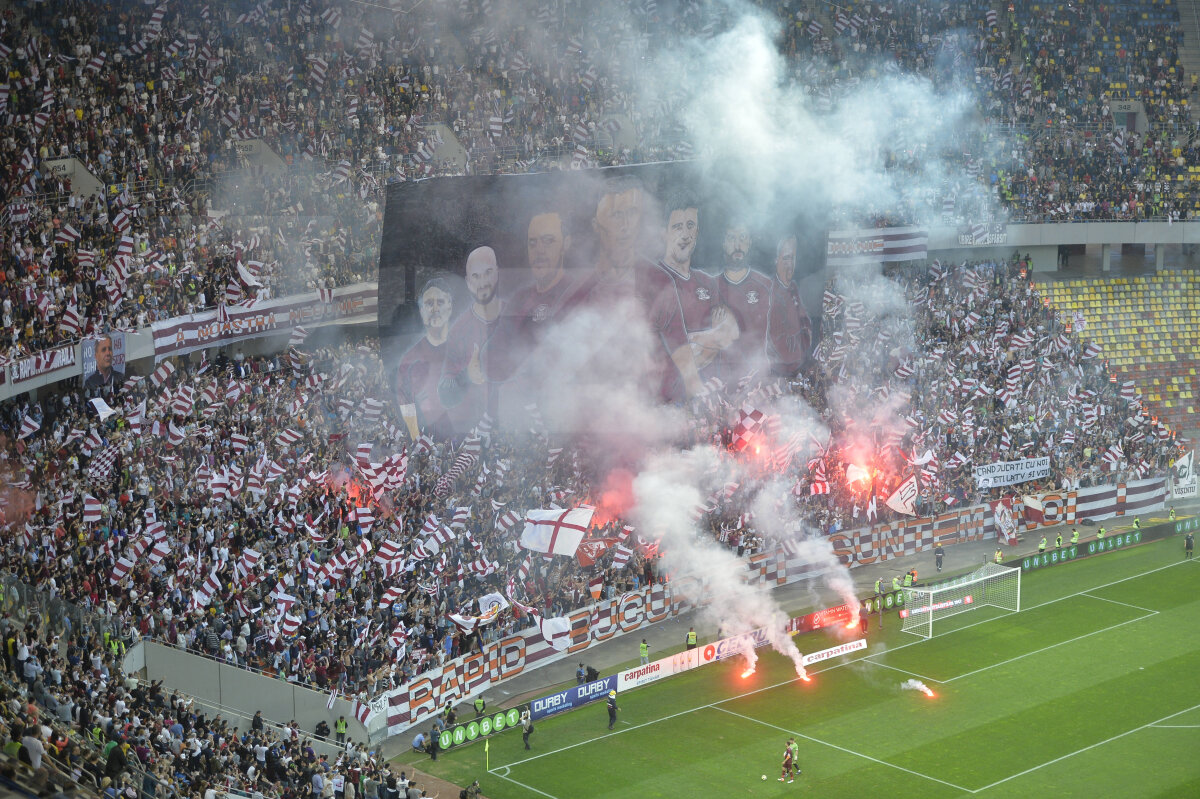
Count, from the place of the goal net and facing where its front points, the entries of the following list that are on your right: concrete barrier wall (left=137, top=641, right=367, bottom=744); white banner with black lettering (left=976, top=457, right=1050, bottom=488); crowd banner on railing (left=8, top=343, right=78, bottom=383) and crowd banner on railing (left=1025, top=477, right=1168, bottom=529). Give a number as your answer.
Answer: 2

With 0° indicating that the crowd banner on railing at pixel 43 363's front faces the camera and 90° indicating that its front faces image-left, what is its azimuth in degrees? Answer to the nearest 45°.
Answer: approximately 315°

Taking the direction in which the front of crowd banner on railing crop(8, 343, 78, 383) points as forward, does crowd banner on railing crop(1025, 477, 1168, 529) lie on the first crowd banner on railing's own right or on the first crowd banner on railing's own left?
on the first crowd banner on railing's own left

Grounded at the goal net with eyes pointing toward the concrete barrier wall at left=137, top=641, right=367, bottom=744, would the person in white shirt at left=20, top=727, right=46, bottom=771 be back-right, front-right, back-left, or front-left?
front-left

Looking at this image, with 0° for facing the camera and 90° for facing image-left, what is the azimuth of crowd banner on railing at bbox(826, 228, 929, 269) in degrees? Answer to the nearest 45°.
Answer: approximately 315°

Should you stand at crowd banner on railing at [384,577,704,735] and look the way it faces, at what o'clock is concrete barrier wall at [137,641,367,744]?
The concrete barrier wall is roughly at 3 o'clock from the crowd banner on railing.

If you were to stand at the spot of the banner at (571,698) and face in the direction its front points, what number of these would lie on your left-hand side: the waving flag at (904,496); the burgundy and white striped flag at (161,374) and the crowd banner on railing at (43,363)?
1

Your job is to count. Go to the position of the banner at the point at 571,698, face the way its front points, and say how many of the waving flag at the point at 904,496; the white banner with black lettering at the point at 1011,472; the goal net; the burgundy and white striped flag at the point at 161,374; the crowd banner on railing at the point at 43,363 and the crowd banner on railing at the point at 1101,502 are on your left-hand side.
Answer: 4

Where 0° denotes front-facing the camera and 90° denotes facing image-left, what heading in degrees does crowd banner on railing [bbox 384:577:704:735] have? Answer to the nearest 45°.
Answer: approximately 315°

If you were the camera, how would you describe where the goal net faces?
facing the viewer and to the right of the viewer

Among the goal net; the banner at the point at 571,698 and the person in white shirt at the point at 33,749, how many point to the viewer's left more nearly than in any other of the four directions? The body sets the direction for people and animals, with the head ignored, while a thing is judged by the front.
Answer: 0

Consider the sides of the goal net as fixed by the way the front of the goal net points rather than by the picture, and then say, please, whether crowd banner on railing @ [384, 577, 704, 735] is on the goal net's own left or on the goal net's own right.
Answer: on the goal net's own right

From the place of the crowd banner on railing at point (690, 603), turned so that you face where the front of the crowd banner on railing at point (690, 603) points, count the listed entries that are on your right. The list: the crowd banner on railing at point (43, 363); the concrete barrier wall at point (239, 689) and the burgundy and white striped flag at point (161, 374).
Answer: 3

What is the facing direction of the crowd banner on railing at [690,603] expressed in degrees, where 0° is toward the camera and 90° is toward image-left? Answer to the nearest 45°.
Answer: approximately 315°

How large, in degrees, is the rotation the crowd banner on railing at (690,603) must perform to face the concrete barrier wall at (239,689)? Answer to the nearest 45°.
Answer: approximately 90° to its right

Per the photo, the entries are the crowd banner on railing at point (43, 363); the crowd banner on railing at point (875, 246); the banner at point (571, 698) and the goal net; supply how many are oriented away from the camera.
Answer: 0

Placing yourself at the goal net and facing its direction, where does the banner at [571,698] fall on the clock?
The banner is roughly at 3 o'clock from the goal net.

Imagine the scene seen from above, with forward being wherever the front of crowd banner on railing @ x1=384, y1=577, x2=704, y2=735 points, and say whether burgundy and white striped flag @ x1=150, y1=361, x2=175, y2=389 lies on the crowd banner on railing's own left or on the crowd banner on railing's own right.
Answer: on the crowd banner on railing's own right
